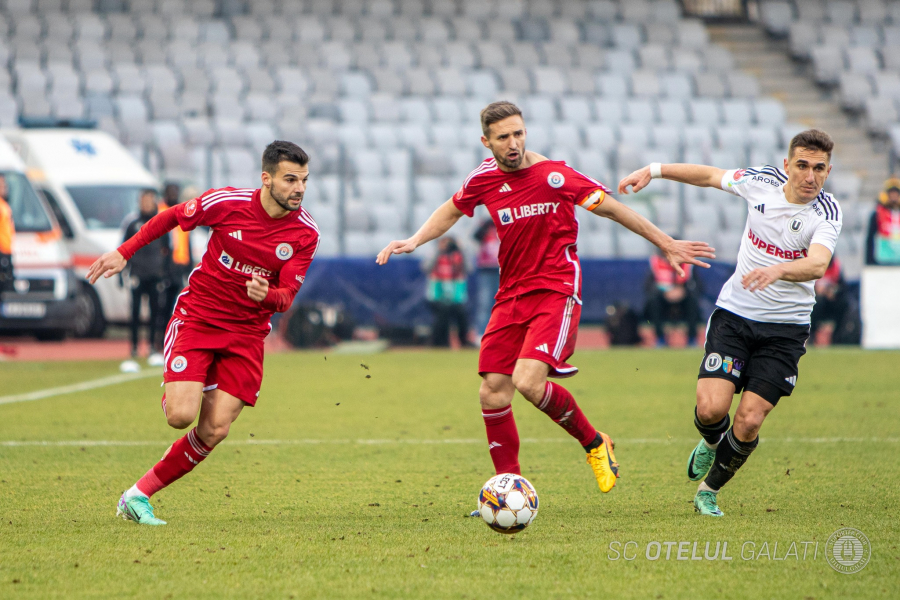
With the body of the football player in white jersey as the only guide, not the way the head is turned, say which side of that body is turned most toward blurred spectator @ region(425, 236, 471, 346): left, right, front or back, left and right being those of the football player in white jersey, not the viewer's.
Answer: back

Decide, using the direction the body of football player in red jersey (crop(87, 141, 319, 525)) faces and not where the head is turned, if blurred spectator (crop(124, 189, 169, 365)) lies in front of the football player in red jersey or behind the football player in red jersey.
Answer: behind

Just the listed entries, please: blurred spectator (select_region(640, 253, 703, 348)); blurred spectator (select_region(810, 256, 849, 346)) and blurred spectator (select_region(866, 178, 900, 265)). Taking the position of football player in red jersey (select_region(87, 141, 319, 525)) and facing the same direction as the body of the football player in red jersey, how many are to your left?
3

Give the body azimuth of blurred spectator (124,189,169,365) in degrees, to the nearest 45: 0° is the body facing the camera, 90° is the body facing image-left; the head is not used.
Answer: approximately 0°

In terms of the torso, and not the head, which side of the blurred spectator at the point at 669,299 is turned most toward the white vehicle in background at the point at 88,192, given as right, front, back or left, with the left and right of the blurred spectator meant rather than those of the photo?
right

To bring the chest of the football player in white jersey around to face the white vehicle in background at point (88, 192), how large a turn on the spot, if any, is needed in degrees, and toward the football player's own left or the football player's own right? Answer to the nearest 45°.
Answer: approximately 135° to the football player's own right

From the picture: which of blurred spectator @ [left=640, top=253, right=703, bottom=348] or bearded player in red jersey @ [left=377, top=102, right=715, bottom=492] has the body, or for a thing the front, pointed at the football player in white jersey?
the blurred spectator

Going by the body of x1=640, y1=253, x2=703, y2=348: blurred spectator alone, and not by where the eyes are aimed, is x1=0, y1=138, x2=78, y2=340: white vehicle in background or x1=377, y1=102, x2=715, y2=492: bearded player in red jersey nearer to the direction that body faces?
the bearded player in red jersey

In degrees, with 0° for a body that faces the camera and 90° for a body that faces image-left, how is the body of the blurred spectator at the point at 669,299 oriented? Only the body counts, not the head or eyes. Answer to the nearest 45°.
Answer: approximately 0°

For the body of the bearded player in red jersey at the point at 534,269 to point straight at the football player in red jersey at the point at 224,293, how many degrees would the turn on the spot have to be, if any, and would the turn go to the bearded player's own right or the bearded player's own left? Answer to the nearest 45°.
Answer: approximately 90° to the bearded player's own right

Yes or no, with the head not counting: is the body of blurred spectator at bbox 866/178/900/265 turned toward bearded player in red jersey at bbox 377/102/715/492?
yes
